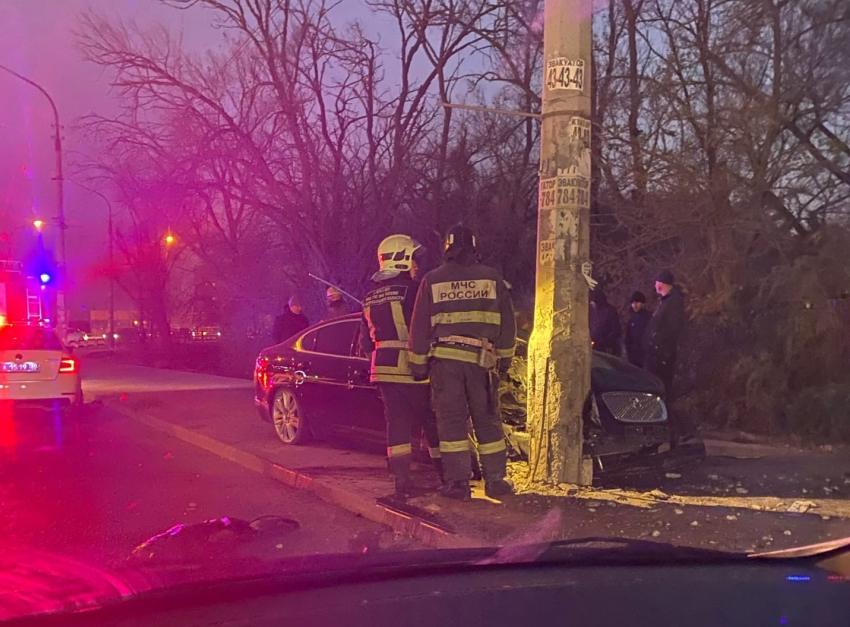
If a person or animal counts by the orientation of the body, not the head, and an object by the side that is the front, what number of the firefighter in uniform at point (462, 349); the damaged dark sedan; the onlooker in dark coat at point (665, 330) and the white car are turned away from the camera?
2

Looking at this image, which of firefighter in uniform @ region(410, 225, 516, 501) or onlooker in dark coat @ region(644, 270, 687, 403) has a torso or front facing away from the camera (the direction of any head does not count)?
the firefighter in uniform

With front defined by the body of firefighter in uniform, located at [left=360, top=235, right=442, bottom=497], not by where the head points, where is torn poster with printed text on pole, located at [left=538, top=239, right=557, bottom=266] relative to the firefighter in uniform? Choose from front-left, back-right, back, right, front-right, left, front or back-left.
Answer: front-right

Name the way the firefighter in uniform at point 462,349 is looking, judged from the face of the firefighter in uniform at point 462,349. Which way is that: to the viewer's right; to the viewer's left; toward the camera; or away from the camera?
away from the camera

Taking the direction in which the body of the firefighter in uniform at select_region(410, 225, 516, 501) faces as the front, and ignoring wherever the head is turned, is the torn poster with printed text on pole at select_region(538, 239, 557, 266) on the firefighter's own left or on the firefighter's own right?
on the firefighter's own right

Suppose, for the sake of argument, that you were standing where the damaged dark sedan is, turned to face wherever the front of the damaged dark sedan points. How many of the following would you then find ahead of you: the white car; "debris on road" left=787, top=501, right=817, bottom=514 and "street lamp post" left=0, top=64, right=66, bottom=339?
1

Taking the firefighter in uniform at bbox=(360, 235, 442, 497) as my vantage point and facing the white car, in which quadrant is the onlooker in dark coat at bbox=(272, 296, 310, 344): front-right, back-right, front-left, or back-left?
front-right

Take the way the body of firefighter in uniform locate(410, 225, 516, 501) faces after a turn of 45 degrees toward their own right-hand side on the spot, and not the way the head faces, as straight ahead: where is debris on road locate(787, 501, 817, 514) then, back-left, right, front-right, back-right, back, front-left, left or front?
front-right

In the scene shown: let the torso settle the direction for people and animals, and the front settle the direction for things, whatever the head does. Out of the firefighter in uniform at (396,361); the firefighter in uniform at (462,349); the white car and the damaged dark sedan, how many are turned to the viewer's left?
0

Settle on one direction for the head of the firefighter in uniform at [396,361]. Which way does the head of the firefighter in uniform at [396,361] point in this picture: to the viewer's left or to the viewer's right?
to the viewer's right

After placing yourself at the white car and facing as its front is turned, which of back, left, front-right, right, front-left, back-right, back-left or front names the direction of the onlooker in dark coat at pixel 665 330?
back-right

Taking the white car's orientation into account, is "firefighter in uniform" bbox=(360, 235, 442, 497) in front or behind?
behind

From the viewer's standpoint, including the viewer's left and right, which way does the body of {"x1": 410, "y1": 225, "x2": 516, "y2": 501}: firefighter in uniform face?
facing away from the viewer

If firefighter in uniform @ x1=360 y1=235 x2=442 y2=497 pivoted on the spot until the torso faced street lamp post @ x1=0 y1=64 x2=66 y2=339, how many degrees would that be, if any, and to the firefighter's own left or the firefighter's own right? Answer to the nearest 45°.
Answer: approximately 90° to the firefighter's own left

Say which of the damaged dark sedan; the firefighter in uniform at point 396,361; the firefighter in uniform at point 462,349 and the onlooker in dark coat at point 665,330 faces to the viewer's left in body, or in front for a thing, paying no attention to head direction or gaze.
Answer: the onlooker in dark coat

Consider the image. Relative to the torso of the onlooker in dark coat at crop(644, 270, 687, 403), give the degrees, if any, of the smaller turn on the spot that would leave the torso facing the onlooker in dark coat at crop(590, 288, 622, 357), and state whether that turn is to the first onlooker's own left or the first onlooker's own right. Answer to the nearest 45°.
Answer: approximately 45° to the first onlooker's own right
